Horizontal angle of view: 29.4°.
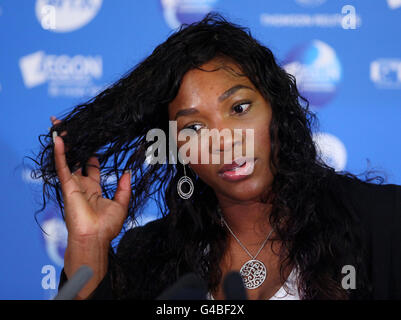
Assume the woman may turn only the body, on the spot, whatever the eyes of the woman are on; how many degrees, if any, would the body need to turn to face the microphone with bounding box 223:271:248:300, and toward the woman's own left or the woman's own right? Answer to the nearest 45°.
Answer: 0° — they already face it

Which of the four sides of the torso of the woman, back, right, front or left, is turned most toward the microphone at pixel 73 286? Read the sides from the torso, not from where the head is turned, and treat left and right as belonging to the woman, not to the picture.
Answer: front

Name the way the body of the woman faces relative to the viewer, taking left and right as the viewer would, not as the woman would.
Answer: facing the viewer

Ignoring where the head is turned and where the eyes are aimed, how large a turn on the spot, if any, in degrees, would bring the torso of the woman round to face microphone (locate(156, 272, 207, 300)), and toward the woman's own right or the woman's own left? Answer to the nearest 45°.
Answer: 0° — they already face it
